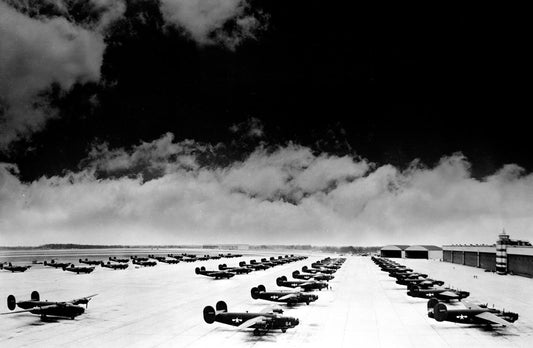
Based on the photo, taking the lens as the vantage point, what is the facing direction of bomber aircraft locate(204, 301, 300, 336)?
facing the viewer and to the right of the viewer
